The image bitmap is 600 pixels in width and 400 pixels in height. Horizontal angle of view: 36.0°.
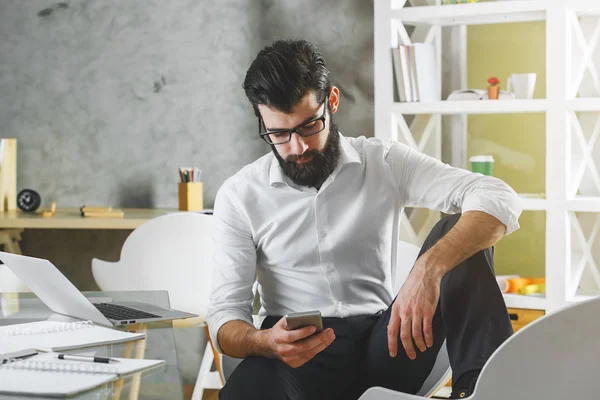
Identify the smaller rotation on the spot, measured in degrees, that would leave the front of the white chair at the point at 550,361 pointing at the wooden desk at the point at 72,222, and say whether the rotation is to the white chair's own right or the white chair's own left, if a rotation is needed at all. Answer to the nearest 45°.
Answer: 0° — it already faces it

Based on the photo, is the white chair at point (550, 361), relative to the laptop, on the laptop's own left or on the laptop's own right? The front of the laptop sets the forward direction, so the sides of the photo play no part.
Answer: on the laptop's own right

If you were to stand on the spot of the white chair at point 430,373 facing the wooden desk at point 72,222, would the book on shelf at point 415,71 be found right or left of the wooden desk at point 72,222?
right

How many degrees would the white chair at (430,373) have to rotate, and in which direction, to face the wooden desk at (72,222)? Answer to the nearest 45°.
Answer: approximately 135° to its right

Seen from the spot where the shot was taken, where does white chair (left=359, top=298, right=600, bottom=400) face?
facing away from the viewer and to the left of the viewer
